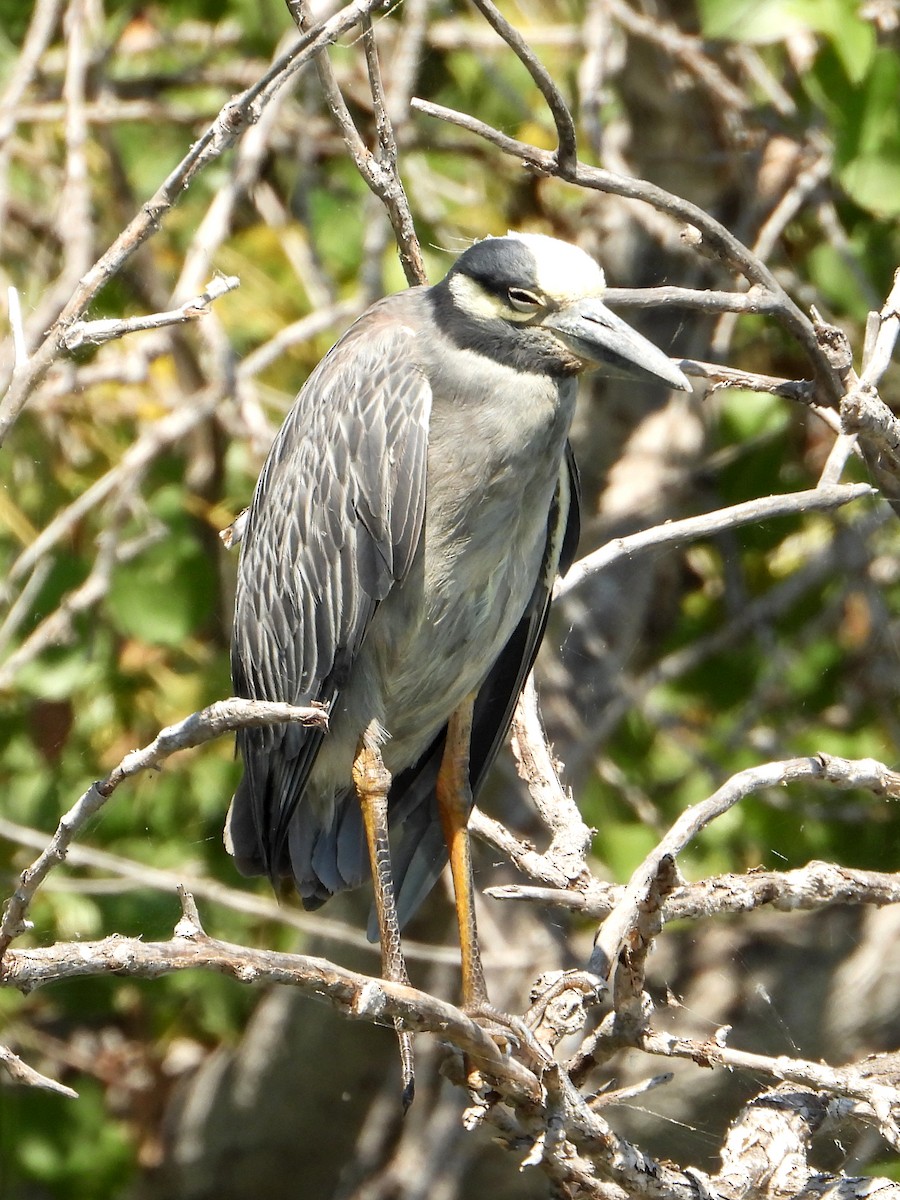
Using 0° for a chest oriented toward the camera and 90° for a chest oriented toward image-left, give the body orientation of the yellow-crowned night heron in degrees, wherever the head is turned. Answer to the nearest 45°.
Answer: approximately 315°

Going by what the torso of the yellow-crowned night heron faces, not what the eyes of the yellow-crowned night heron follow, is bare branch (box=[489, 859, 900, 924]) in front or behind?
in front
